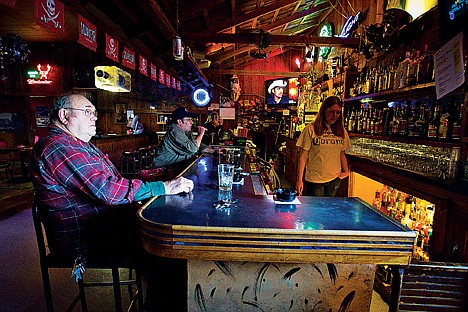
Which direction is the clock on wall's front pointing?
toward the camera

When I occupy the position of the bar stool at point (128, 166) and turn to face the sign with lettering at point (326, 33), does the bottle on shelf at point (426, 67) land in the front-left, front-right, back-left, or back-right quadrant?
front-right

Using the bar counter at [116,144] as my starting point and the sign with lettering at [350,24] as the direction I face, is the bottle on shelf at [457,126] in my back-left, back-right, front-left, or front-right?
front-right

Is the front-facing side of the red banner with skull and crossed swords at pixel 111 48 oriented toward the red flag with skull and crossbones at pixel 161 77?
no

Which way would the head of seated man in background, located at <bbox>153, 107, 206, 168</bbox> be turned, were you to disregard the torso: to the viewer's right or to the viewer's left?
to the viewer's right

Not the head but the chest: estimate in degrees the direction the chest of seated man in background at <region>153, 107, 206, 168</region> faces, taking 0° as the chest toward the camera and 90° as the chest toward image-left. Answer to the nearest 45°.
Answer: approximately 270°

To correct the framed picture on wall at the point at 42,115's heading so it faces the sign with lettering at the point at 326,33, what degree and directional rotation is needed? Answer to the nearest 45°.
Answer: approximately 45° to its left

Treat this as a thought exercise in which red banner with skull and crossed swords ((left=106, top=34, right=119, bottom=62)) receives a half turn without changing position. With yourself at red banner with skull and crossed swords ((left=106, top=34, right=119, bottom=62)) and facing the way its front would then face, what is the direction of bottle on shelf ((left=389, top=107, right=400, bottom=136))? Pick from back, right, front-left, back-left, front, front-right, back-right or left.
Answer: back

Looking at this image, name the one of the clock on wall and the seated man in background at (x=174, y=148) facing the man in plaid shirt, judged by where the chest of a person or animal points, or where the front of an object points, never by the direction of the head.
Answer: the clock on wall

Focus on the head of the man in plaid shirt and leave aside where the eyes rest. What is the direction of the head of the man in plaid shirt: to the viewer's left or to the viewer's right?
to the viewer's right

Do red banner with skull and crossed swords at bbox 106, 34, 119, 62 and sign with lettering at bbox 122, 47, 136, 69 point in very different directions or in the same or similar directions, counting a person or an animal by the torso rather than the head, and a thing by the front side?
same or similar directions

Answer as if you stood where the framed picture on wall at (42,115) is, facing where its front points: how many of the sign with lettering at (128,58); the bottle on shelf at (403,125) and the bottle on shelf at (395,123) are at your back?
0

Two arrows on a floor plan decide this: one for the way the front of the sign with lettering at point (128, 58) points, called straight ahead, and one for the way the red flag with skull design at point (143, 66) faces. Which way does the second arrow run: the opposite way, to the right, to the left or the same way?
the same way
